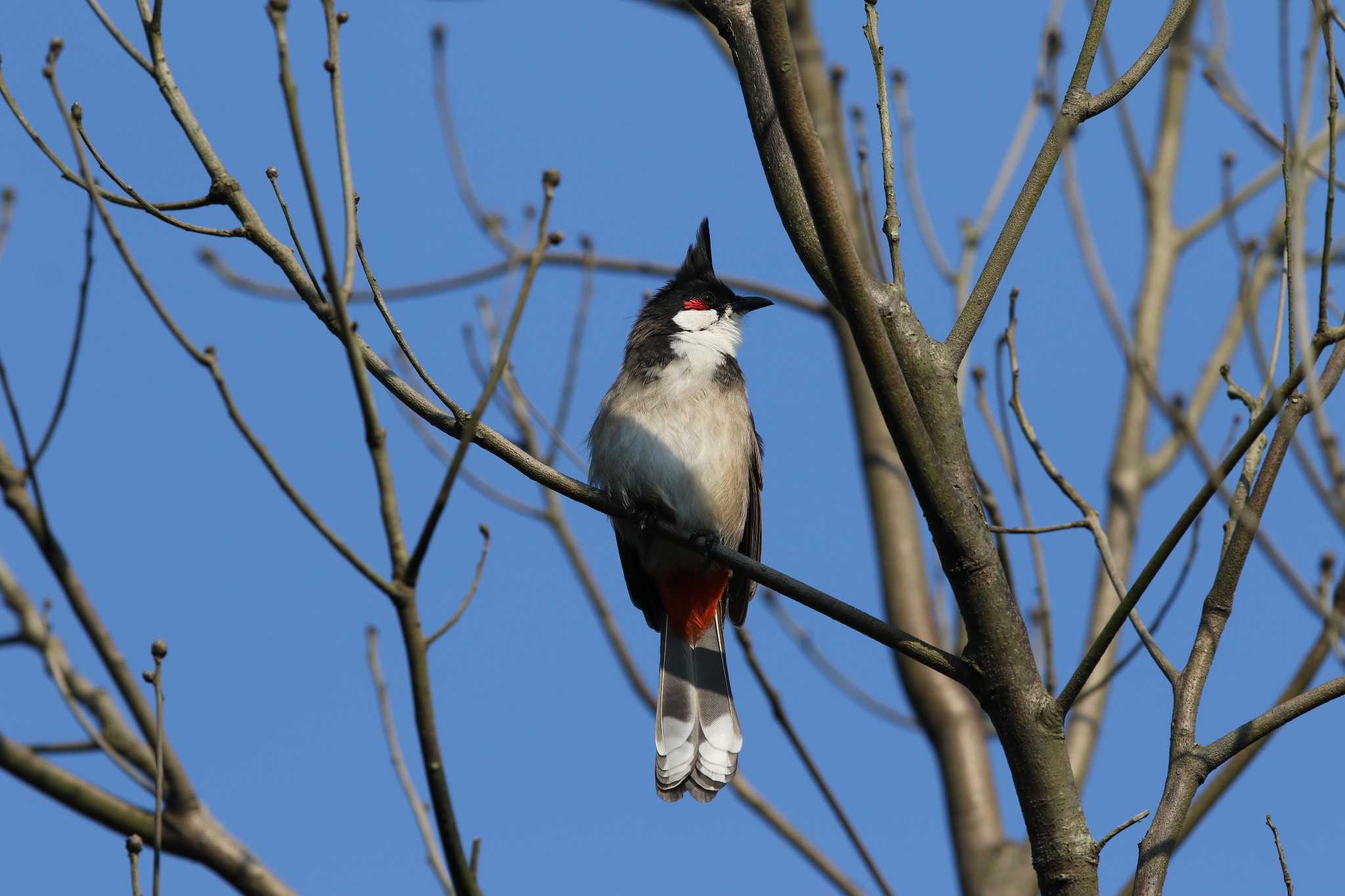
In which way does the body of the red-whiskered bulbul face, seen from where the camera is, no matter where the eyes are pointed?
toward the camera

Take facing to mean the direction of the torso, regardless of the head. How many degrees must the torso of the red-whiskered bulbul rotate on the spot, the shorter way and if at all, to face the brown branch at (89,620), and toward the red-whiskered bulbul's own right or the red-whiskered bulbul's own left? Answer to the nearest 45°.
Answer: approximately 45° to the red-whiskered bulbul's own right

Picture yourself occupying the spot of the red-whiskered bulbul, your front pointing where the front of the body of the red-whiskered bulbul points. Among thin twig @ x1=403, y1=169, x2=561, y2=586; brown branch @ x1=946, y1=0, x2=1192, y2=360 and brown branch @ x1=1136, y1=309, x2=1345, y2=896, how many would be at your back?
0
